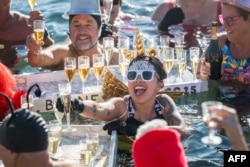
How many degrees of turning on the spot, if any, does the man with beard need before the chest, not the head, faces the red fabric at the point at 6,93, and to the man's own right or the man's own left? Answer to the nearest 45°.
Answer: approximately 45° to the man's own right

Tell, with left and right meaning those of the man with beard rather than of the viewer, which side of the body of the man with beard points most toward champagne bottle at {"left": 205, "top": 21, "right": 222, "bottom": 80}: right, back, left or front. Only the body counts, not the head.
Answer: left

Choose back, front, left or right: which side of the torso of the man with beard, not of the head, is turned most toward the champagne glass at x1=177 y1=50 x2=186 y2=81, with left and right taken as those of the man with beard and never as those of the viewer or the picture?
left

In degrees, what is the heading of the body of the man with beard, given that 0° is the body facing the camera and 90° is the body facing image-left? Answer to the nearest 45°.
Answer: approximately 0°

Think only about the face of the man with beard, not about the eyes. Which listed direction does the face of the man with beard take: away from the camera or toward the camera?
toward the camera

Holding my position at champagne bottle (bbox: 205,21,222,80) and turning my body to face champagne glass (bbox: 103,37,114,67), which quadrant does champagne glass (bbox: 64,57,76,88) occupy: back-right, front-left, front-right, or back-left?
front-left

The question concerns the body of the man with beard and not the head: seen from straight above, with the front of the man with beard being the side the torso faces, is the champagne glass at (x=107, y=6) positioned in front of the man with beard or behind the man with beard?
behind

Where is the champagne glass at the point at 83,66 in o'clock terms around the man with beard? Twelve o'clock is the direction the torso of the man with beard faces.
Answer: The champagne glass is roughly at 12 o'clock from the man with beard.

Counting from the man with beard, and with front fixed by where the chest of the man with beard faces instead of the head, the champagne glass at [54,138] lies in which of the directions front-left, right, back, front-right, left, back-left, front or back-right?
front

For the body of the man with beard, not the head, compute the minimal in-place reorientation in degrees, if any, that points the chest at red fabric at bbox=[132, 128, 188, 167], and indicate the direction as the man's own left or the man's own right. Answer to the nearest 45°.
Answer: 0° — they already face it
